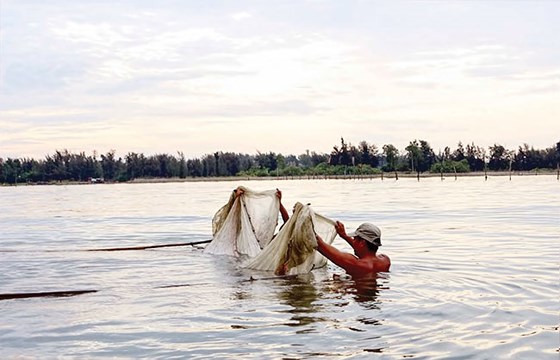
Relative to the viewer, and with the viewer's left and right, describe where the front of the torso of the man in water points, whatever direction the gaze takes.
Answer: facing away from the viewer and to the left of the viewer

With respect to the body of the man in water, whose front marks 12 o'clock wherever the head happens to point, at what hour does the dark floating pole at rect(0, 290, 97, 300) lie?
The dark floating pole is roughly at 10 o'clock from the man in water.

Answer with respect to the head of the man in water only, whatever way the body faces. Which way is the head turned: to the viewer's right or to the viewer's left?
to the viewer's left
